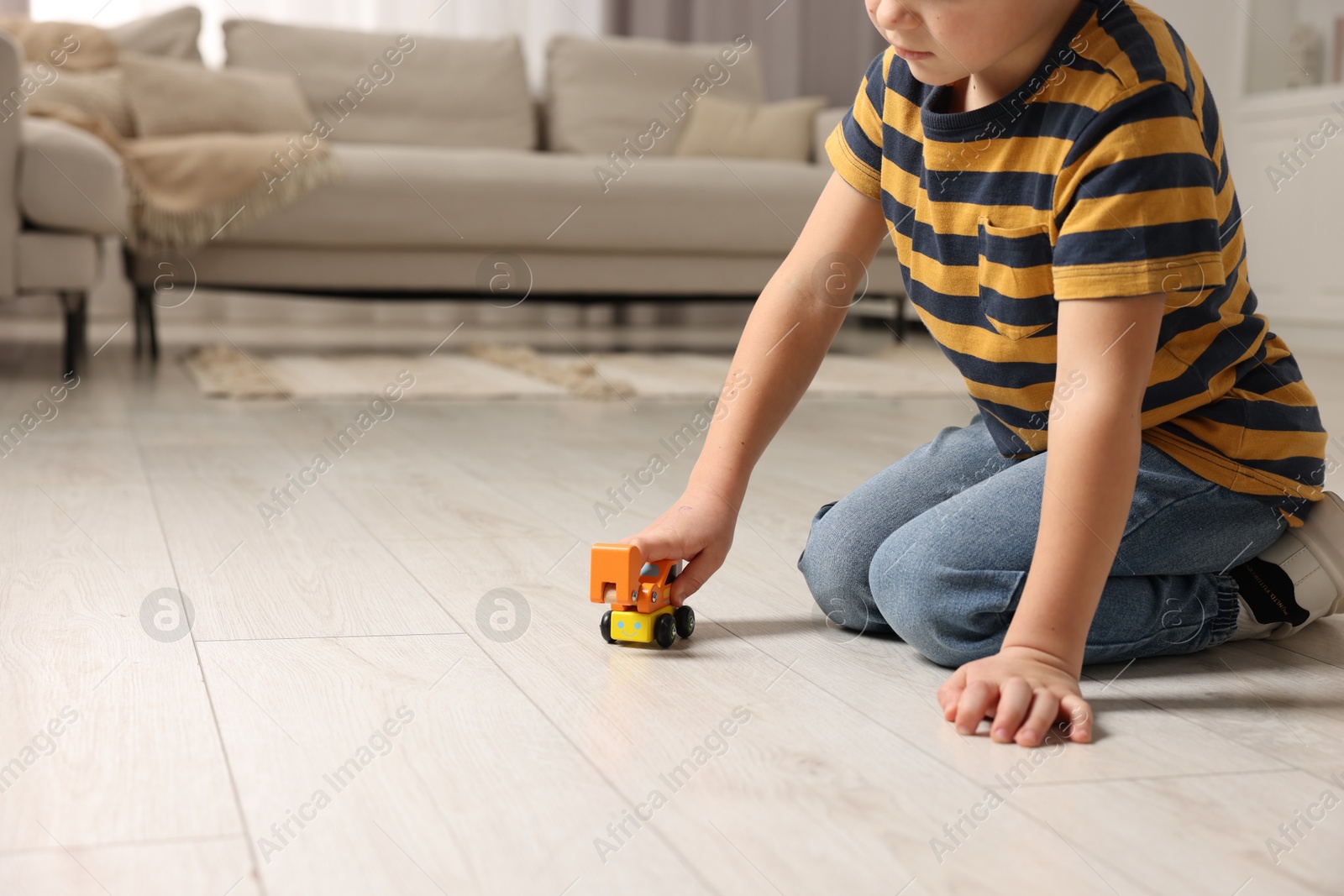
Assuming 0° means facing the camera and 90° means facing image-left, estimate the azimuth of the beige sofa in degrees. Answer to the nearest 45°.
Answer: approximately 0°

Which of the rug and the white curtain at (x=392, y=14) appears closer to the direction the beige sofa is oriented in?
the rug

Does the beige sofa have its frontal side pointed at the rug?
yes

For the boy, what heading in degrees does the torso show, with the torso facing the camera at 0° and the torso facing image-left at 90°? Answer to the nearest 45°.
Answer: approximately 45°

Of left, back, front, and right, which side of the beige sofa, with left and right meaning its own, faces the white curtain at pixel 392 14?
back

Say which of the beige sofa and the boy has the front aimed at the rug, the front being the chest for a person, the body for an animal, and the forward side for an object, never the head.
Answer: the beige sofa

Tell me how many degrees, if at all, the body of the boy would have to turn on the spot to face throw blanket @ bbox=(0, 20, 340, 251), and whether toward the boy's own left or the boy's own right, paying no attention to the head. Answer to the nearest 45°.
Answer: approximately 90° to the boy's own right

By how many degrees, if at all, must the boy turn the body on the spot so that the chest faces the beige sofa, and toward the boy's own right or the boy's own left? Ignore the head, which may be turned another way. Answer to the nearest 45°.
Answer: approximately 90° to the boy's own right

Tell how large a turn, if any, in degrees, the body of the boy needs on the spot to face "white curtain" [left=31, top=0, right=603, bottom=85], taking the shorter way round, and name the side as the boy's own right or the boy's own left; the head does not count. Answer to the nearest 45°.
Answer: approximately 90° to the boy's own right

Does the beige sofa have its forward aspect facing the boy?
yes
